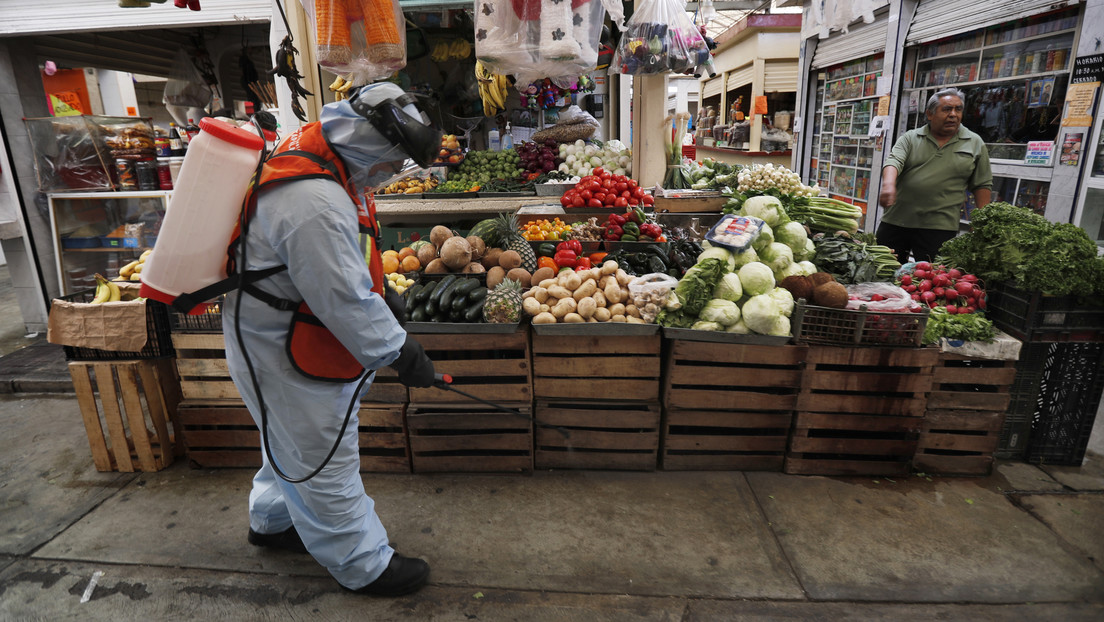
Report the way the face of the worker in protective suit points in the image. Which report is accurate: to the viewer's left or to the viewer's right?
to the viewer's right

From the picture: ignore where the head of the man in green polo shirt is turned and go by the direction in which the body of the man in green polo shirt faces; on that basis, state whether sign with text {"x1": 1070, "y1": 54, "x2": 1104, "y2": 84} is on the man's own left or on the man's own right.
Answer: on the man's own left

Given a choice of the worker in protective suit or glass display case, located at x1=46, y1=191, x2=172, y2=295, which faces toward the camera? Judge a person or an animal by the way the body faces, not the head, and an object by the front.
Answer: the glass display case

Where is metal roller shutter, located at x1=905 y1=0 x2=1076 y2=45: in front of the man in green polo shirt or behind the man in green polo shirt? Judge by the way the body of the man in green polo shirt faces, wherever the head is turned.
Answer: behind

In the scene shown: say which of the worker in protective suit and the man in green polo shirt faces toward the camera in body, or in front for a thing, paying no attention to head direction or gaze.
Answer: the man in green polo shirt

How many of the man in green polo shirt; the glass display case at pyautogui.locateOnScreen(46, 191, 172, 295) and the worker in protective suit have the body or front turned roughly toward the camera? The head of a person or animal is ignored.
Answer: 2

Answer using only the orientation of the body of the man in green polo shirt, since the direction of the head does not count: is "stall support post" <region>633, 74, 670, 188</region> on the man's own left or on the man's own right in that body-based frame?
on the man's own right

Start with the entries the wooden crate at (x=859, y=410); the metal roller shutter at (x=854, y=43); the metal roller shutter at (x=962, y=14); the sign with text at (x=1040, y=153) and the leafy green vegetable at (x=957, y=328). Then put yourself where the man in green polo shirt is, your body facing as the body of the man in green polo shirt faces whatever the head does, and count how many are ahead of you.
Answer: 2

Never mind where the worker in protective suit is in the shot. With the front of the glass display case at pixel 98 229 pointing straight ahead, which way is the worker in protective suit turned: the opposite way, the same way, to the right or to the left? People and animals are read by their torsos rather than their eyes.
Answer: to the left

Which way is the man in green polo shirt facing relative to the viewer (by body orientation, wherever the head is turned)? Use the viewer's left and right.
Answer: facing the viewer

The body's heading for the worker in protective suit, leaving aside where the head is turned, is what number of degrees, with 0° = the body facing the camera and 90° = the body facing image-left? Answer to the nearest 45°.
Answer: approximately 270°

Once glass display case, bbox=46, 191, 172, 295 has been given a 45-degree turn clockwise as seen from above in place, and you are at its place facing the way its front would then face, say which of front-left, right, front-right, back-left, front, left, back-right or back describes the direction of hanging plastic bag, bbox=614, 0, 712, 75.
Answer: left

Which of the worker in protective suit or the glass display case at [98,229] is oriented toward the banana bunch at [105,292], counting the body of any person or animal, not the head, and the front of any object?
the glass display case

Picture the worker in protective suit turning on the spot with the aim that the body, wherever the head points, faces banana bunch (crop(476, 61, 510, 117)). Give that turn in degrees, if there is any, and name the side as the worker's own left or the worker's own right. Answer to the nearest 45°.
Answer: approximately 45° to the worker's own left

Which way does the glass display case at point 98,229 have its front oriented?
toward the camera
